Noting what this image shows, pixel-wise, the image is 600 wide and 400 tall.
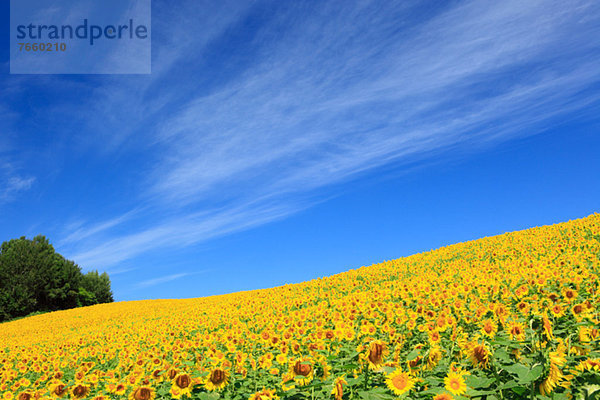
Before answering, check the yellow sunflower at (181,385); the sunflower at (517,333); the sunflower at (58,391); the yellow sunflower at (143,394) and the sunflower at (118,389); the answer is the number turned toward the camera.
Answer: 5

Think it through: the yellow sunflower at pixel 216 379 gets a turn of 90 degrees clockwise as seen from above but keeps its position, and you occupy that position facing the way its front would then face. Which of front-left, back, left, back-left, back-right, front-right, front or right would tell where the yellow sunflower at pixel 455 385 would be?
back-left

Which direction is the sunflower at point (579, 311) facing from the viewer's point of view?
toward the camera

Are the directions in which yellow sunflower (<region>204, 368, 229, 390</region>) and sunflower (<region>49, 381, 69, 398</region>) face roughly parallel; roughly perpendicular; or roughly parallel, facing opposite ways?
roughly parallel

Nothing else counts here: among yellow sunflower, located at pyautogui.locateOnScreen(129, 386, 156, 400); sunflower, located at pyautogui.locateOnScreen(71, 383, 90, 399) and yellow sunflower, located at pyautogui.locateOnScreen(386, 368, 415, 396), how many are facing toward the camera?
3

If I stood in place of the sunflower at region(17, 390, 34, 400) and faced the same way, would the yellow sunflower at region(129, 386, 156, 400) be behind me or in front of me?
in front

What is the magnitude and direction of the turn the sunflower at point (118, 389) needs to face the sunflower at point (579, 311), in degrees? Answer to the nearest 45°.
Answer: approximately 90° to its left

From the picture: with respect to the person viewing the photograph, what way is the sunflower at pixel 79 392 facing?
facing the viewer

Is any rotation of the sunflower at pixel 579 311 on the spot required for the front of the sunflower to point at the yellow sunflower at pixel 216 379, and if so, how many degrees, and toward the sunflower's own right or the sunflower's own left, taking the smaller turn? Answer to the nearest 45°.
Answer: approximately 45° to the sunflower's own right

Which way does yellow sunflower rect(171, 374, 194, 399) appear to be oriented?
toward the camera

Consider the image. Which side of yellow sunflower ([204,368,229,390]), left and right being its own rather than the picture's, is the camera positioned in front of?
front

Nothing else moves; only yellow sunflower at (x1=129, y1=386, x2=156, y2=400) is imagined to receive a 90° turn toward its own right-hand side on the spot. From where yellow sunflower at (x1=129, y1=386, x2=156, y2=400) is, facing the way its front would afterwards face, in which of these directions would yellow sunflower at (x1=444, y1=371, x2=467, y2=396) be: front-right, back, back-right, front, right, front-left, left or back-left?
back-left

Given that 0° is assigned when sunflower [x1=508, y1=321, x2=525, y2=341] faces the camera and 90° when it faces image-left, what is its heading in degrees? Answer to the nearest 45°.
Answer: approximately 0°
